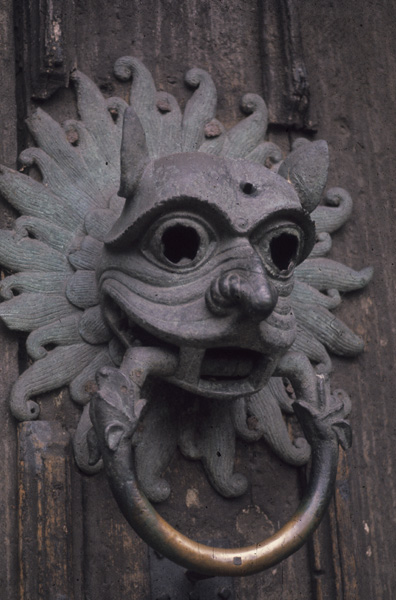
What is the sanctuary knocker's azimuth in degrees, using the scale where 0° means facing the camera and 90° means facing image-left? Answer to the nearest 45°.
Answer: approximately 315°
